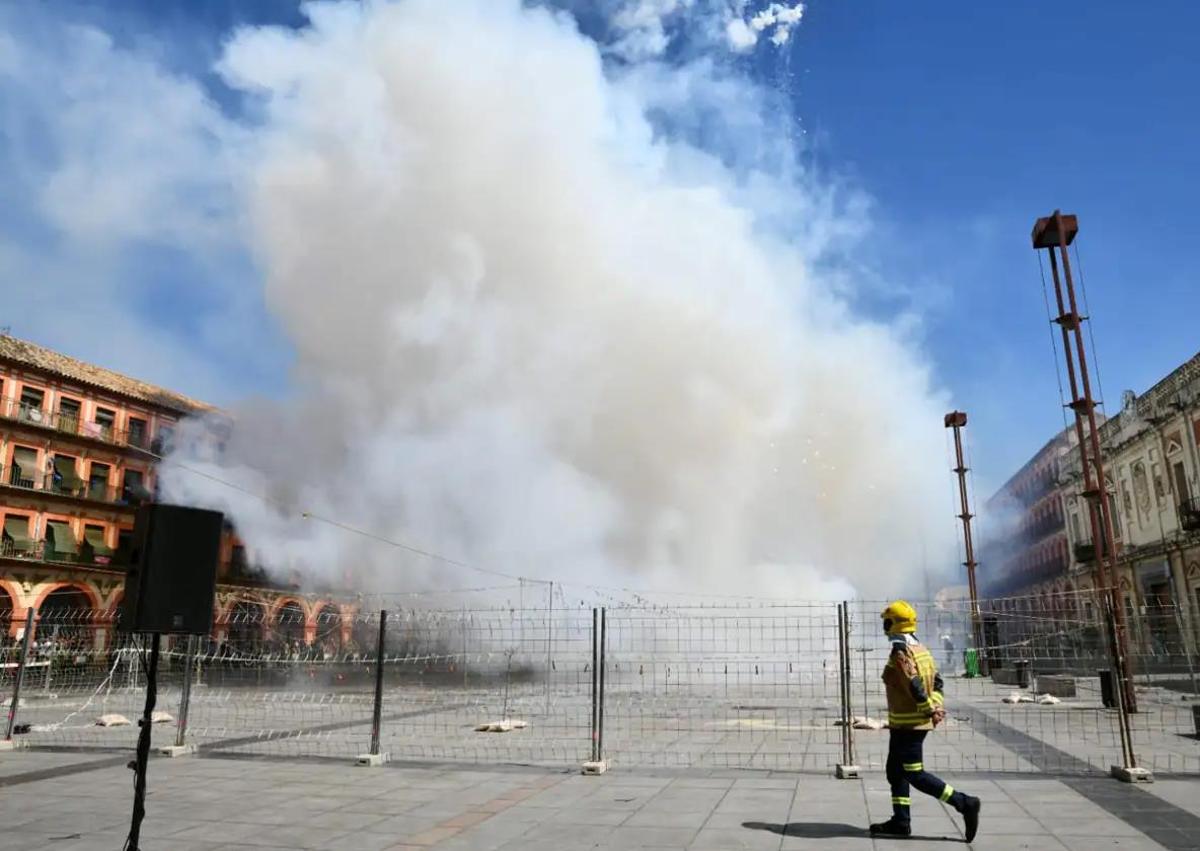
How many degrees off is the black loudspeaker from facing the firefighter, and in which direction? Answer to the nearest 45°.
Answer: approximately 45° to its left

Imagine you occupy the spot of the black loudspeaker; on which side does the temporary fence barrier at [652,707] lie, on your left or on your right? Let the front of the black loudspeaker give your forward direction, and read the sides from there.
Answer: on your left

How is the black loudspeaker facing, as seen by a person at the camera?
facing the viewer and to the right of the viewer

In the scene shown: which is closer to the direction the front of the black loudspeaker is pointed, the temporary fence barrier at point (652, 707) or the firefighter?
the firefighter
